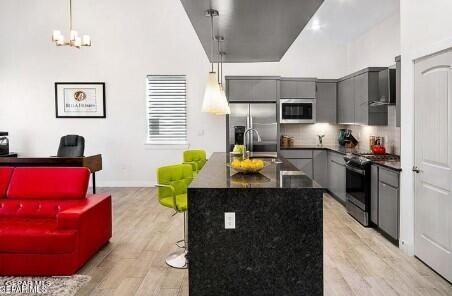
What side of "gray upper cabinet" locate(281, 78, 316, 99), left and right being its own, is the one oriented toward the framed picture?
right

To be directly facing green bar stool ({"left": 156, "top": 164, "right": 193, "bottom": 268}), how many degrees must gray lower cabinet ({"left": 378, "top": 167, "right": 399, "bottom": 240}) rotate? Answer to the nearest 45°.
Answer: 0° — it already faces it

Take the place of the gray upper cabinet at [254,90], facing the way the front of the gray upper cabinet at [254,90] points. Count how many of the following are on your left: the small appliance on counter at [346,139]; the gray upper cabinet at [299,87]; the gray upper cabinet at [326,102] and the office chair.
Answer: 3

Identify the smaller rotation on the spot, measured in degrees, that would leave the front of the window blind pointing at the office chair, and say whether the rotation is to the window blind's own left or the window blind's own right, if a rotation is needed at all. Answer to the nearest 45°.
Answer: approximately 45° to the window blind's own right

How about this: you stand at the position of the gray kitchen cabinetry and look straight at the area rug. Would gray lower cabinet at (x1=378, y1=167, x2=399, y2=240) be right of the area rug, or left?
left

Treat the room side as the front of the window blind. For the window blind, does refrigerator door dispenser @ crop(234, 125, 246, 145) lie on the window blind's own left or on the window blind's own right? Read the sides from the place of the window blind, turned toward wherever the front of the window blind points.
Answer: on the window blind's own left

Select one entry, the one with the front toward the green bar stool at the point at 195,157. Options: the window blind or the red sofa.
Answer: the window blind

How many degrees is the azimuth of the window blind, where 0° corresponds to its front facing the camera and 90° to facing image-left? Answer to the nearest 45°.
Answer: approximately 0°
